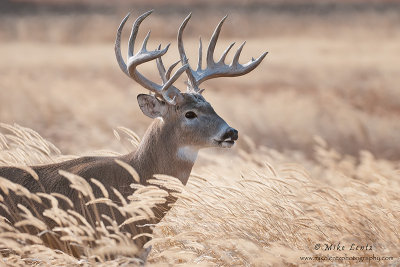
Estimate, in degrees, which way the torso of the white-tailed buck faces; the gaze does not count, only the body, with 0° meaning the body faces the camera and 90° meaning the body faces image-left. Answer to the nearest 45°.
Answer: approximately 270°
